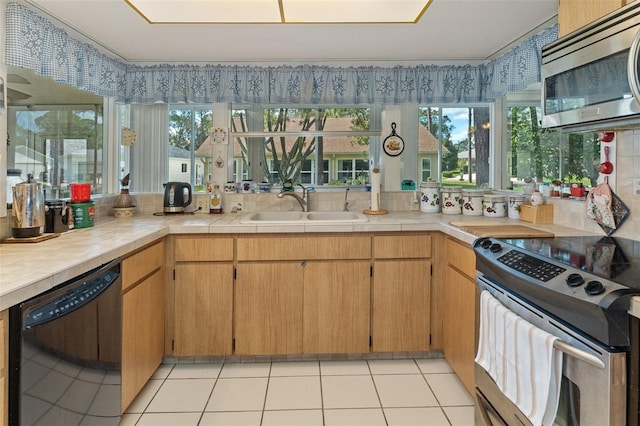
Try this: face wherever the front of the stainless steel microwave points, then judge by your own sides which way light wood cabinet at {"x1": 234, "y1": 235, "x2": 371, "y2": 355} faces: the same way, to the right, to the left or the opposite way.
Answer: to the left

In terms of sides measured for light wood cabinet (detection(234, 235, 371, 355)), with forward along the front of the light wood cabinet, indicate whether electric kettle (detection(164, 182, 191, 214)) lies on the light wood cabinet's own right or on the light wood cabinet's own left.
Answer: on the light wood cabinet's own right

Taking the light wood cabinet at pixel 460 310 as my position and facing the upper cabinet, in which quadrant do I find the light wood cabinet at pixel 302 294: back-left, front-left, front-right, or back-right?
back-right

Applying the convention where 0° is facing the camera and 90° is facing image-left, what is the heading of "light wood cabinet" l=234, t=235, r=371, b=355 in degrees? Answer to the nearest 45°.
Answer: approximately 0°

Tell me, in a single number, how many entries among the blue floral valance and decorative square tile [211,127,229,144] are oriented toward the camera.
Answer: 2

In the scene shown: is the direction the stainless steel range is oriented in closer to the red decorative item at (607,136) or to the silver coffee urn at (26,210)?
the silver coffee urn

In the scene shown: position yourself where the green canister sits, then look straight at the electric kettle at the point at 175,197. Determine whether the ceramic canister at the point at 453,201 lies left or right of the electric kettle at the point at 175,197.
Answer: right

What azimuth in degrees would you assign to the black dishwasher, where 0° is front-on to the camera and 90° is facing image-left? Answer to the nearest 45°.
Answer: approximately 315°
